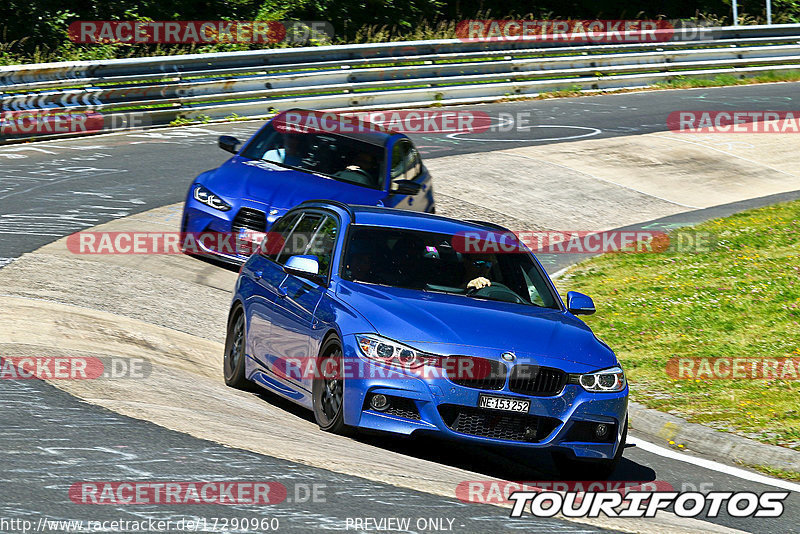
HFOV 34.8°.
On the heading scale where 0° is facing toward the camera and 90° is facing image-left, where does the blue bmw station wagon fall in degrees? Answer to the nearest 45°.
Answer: approximately 315°

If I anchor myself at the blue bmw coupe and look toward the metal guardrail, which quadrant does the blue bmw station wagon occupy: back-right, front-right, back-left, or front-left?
back-right

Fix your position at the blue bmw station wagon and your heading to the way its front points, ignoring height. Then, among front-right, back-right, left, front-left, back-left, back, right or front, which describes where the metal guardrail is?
back-left

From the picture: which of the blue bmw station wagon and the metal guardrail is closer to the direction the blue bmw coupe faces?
the blue bmw station wagon

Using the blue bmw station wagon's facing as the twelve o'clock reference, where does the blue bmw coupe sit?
The blue bmw coupe is roughly at 7 o'clock from the blue bmw station wagon.

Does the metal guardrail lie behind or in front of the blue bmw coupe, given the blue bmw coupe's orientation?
behind
